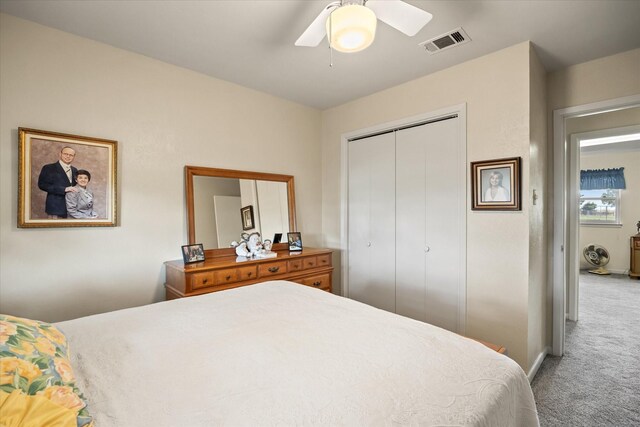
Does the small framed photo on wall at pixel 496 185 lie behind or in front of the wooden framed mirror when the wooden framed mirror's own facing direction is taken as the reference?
in front

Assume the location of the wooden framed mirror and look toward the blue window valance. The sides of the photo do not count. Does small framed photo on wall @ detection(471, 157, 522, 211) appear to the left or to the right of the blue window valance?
right

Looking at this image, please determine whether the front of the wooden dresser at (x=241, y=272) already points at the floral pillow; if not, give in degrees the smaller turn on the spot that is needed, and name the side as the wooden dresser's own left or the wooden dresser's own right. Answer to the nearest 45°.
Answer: approximately 45° to the wooden dresser's own right

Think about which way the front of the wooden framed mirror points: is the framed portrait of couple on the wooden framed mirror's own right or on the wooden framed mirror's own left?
on the wooden framed mirror's own right

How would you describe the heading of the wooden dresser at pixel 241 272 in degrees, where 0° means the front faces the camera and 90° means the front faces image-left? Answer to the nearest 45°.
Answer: approximately 315°

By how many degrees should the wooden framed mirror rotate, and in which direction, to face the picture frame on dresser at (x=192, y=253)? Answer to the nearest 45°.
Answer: approximately 90° to its right
